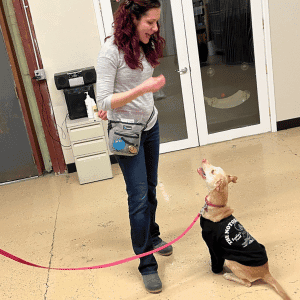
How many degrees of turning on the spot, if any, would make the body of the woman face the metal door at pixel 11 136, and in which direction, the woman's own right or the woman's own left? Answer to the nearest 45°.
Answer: approximately 180°

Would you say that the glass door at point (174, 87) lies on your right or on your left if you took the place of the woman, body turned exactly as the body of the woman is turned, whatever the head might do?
on your left

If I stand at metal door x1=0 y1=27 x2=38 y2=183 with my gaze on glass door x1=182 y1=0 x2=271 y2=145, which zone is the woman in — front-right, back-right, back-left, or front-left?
front-right

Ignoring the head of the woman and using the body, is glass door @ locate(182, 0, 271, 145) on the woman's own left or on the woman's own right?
on the woman's own left

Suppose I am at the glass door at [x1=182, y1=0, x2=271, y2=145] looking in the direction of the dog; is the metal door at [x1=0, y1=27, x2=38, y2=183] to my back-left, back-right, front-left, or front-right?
front-right

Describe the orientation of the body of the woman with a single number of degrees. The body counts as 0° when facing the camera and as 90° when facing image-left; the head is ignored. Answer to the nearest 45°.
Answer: approximately 315°

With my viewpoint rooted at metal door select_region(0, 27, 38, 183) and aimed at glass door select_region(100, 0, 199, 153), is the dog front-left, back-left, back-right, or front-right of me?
front-right
